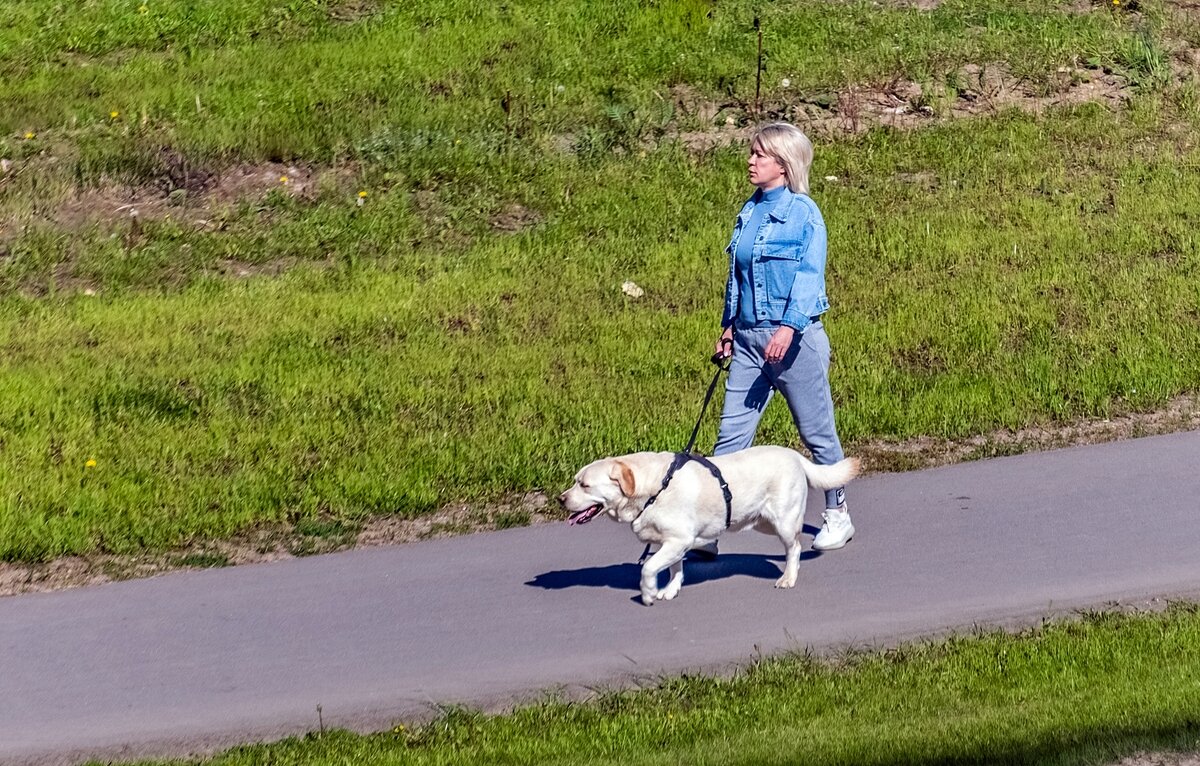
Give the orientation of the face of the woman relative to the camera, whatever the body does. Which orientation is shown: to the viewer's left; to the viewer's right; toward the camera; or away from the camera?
to the viewer's left

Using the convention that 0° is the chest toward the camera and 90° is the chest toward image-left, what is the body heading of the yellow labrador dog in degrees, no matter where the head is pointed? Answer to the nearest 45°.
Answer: approximately 90°

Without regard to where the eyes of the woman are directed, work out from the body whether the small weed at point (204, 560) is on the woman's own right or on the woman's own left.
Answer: on the woman's own right

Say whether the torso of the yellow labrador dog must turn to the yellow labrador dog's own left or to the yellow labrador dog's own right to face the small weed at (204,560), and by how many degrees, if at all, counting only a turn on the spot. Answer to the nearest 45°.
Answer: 0° — it already faces it

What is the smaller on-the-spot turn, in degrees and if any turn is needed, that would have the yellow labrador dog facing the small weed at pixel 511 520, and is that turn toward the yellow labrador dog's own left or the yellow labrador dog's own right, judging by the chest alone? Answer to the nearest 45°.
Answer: approximately 45° to the yellow labrador dog's own right

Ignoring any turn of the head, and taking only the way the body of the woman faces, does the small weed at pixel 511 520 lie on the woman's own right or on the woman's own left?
on the woman's own right

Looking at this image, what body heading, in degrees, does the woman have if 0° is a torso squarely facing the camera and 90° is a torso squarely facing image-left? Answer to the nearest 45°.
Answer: approximately 45°
